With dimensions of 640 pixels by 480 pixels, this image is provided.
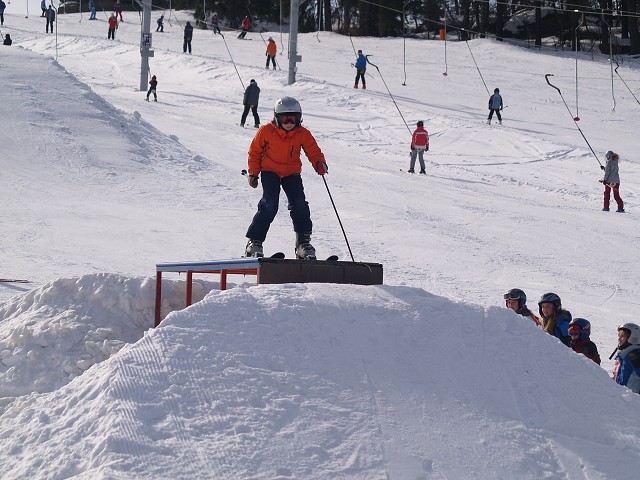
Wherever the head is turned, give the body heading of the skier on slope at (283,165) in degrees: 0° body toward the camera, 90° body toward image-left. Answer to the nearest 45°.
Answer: approximately 0°

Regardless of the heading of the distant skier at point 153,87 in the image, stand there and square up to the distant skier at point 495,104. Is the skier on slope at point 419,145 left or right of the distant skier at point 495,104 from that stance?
right

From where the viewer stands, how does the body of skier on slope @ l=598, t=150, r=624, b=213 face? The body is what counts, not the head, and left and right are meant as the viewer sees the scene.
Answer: facing away from the viewer and to the left of the viewer

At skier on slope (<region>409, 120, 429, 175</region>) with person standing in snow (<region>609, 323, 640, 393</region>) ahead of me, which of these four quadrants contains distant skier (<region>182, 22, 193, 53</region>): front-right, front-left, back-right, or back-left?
back-right

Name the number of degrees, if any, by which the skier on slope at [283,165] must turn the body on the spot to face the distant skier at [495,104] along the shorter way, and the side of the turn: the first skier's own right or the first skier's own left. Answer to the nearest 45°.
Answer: approximately 180°

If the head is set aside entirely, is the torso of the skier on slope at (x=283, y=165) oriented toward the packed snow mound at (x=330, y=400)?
yes
